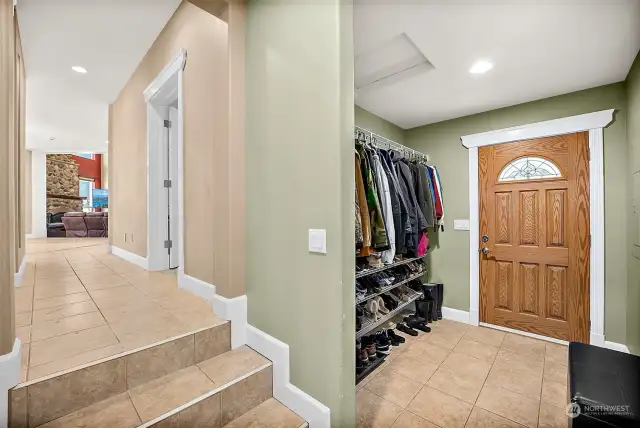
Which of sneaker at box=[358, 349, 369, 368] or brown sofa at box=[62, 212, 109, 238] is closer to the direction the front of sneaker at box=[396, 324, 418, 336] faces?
the sneaker

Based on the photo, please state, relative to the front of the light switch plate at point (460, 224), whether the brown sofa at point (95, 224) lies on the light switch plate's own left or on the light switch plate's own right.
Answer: on the light switch plate's own right

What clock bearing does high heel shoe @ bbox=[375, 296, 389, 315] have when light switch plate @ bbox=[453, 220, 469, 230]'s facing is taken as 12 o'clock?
The high heel shoe is roughly at 1 o'clock from the light switch plate.

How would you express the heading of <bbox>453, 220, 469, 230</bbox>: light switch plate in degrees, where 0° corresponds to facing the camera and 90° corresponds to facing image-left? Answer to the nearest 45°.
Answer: approximately 0°
